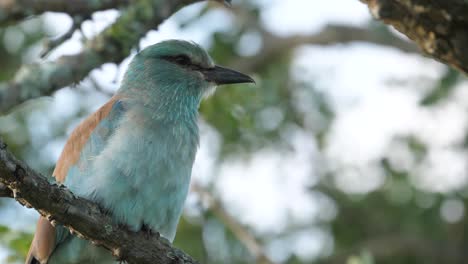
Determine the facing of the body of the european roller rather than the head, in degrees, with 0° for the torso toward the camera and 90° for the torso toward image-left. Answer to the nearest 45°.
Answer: approximately 315°

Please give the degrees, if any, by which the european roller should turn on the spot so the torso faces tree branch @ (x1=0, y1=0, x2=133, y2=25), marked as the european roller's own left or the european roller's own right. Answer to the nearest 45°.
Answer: approximately 180°

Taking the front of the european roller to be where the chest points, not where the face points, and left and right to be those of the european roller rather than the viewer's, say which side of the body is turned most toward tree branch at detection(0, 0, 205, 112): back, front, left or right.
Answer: back

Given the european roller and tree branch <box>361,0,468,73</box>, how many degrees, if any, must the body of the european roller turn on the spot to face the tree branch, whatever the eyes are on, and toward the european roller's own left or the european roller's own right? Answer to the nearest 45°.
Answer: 0° — it already faces it

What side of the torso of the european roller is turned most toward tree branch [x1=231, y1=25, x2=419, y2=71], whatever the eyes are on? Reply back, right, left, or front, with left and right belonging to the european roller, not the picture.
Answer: left
